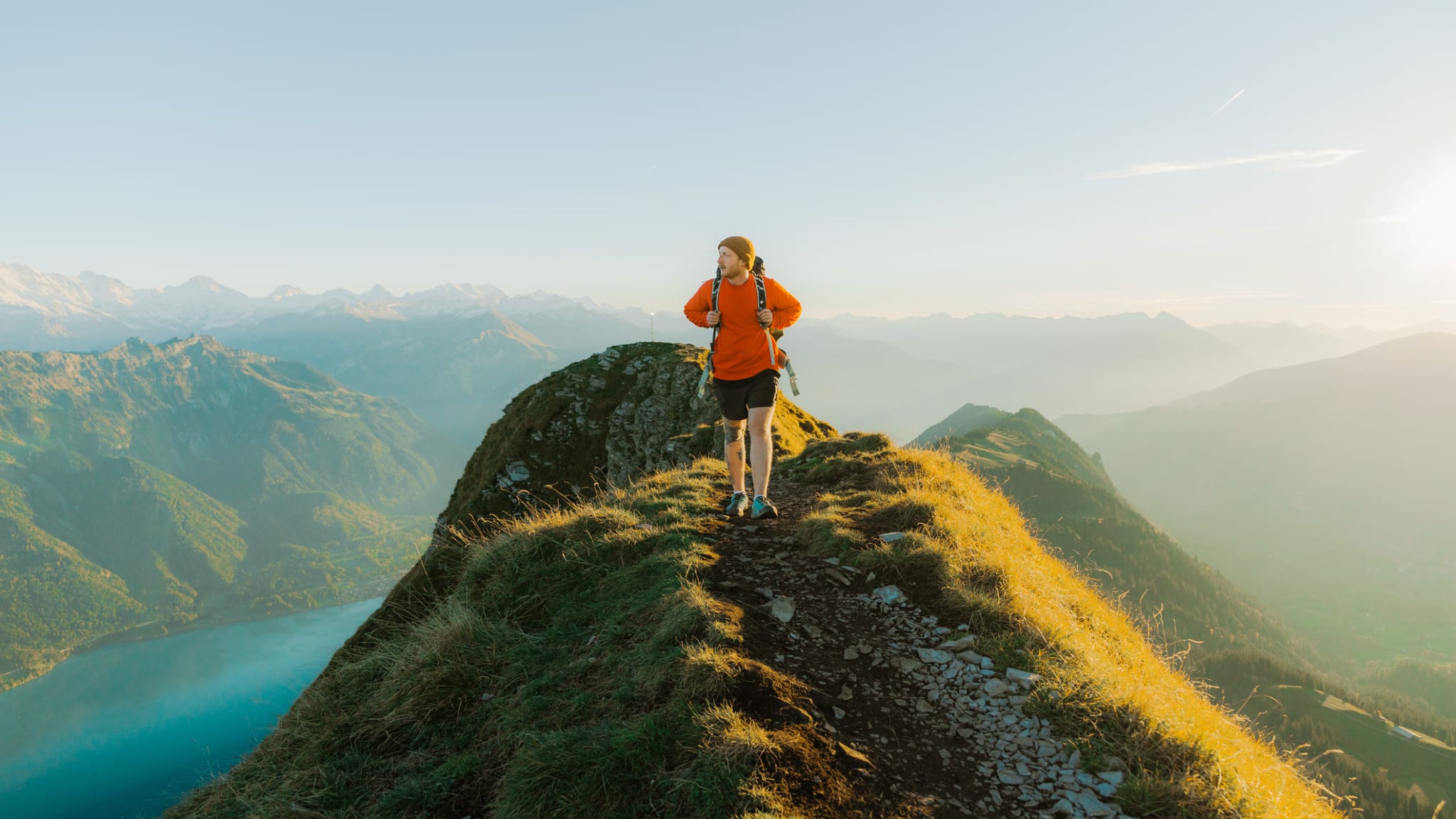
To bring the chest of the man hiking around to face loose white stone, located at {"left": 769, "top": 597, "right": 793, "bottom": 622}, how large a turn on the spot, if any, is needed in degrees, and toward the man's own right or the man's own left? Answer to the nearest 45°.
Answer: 0° — they already face it

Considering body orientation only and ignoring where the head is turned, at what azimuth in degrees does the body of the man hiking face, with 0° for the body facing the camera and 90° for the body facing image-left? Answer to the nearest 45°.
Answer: approximately 0°
